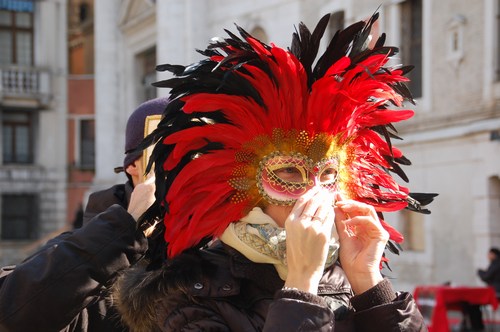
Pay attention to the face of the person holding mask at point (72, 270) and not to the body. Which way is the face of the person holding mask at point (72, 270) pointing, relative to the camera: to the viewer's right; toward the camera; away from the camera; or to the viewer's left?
to the viewer's right

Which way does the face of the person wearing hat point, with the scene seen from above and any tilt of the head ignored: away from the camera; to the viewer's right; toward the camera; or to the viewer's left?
to the viewer's right

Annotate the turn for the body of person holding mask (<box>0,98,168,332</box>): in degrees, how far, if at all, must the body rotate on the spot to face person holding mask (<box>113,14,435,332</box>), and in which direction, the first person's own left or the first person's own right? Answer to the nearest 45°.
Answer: approximately 45° to the first person's own right

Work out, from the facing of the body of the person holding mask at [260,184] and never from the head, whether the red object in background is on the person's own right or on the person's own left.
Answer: on the person's own left

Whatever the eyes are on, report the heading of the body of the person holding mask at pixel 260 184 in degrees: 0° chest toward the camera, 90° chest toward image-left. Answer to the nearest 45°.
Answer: approximately 315°
